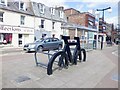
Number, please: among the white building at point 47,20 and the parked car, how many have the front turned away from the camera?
0

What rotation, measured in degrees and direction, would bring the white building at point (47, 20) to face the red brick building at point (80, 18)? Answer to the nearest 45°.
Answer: approximately 90° to its left

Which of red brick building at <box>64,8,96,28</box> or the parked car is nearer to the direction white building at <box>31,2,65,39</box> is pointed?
the parked car

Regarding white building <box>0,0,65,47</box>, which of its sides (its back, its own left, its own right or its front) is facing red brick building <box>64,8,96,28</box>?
left

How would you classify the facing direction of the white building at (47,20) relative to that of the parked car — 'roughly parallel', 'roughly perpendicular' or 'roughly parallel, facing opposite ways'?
roughly perpendicular

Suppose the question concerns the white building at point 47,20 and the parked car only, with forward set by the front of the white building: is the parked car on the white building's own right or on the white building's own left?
on the white building's own right

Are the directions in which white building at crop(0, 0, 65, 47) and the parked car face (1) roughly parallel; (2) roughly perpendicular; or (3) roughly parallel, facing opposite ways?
roughly perpendicular

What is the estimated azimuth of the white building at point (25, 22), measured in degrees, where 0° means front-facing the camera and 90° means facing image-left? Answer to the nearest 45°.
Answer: approximately 315°

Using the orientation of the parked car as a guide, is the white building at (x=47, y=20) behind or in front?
behind

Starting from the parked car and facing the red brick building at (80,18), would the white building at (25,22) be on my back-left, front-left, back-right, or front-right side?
front-left

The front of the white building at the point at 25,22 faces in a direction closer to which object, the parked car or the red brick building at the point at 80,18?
the parked car

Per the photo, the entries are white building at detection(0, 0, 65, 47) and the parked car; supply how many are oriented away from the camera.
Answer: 0
